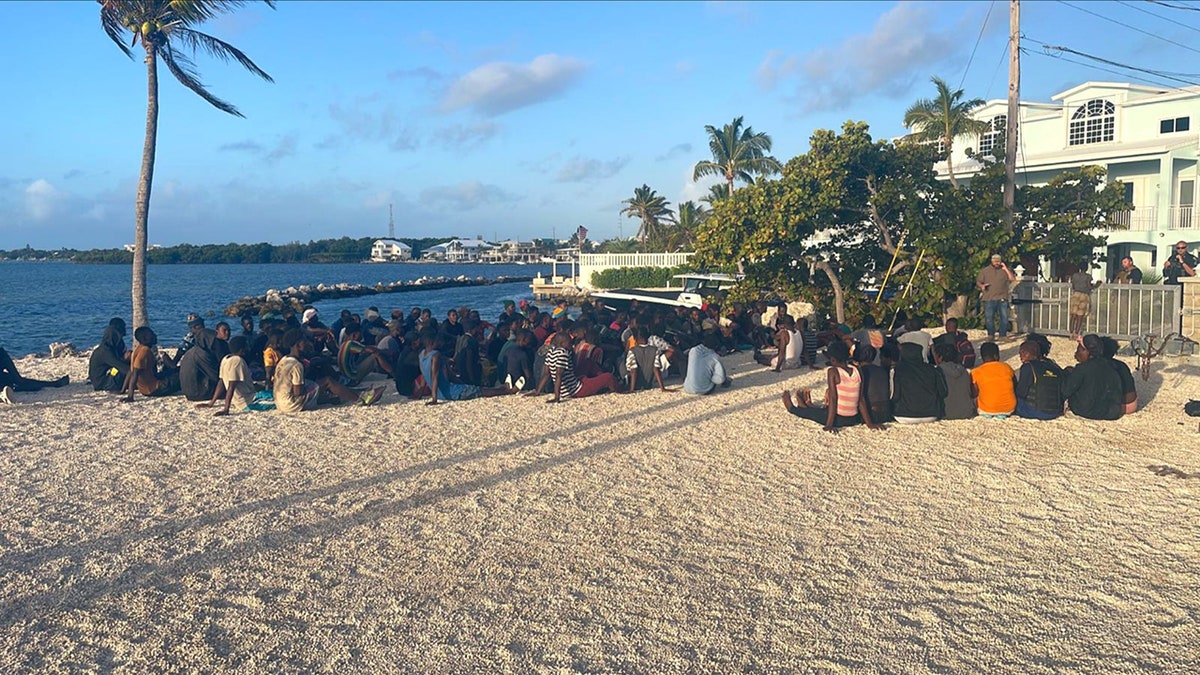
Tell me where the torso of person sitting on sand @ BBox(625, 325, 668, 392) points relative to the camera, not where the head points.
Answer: away from the camera

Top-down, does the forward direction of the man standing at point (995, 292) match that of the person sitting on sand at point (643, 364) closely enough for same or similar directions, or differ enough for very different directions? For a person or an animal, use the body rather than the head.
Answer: very different directions

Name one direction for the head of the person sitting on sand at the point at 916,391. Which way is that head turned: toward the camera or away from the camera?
away from the camera

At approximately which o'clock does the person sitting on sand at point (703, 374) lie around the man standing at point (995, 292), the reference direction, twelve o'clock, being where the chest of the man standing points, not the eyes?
The person sitting on sand is roughly at 1 o'clock from the man standing.

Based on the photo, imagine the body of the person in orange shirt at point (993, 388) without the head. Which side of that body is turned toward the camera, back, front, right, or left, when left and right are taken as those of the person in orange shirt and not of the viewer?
back

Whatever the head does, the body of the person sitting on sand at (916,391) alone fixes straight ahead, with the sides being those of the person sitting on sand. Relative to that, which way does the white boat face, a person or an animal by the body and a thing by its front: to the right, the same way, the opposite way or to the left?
to the left

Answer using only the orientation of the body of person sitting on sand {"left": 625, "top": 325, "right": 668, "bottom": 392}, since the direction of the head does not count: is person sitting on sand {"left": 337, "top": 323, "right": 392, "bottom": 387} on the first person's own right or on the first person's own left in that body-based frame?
on the first person's own left

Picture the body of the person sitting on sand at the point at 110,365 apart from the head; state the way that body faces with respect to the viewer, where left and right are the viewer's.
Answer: facing away from the viewer and to the right of the viewer

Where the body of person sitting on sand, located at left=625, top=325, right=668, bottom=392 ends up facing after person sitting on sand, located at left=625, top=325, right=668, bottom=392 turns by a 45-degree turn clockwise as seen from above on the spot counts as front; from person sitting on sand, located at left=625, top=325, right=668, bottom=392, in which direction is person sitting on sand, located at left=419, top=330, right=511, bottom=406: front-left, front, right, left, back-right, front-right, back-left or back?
back-left

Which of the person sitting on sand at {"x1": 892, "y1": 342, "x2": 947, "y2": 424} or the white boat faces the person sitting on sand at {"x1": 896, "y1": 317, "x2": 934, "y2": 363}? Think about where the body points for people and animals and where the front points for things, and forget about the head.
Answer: the person sitting on sand at {"x1": 892, "y1": 342, "x2": 947, "y2": 424}

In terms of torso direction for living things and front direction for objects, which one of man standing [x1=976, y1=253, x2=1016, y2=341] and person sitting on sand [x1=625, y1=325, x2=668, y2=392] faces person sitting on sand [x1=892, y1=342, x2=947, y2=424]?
the man standing
